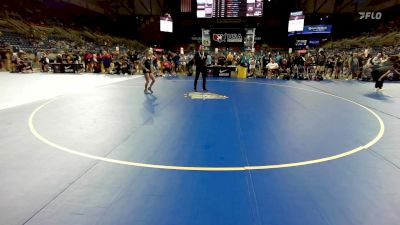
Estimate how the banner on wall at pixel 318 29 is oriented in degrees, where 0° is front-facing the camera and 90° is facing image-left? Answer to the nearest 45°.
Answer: approximately 0°
